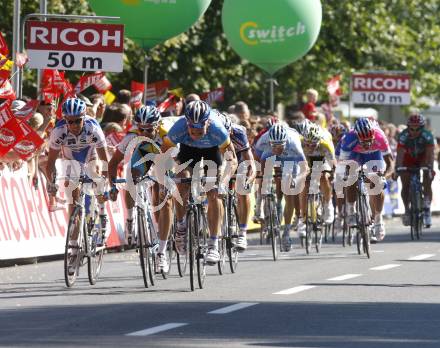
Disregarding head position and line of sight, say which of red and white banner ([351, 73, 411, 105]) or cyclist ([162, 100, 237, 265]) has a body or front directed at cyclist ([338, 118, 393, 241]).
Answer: the red and white banner

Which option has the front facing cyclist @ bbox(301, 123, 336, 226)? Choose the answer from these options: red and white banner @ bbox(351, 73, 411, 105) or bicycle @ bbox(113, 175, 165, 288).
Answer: the red and white banner

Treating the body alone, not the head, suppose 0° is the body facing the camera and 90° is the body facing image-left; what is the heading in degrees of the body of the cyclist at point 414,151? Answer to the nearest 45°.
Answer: approximately 0°

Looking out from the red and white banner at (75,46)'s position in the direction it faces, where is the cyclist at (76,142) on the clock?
The cyclist is roughly at 12 o'clock from the red and white banner.
